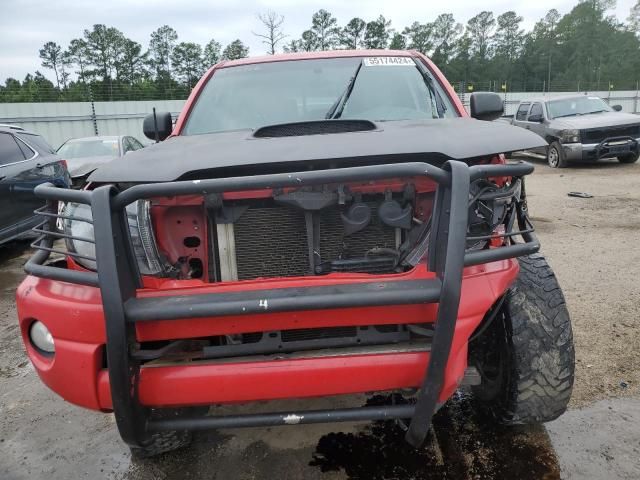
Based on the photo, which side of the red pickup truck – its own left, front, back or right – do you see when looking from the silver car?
back

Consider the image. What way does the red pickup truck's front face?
toward the camera
